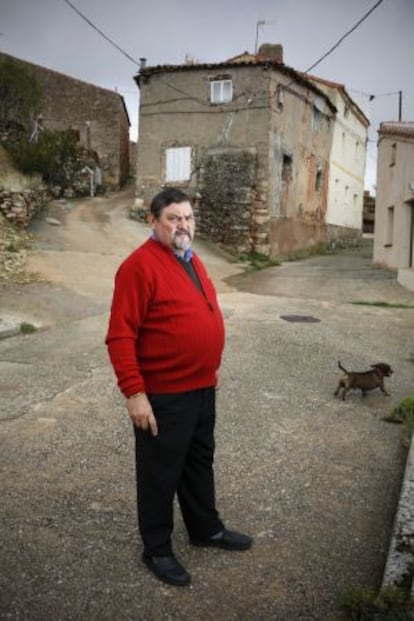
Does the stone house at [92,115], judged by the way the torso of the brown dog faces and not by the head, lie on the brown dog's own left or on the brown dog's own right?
on the brown dog's own left

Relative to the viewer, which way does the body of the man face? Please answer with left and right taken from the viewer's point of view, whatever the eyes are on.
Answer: facing the viewer and to the right of the viewer

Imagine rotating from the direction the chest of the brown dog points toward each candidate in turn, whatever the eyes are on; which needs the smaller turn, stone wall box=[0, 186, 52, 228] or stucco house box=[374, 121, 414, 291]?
the stucco house

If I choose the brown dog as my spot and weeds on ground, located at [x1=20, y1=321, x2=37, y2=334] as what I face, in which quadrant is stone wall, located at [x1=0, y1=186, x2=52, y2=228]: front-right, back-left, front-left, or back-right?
front-right

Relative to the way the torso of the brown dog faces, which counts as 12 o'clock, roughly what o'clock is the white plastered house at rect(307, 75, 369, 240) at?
The white plastered house is roughly at 9 o'clock from the brown dog.

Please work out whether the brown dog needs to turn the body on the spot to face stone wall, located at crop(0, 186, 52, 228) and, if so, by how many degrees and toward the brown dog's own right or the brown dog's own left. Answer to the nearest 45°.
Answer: approximately 135° to the brown dog's own left

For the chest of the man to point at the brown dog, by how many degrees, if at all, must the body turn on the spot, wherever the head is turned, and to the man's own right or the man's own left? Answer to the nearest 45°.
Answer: approximately 90° to the man's own left

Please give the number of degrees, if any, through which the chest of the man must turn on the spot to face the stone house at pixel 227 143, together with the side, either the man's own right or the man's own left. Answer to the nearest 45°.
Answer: approximately 135° to the man's own left

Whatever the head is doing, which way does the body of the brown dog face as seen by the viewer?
to the viewer's right

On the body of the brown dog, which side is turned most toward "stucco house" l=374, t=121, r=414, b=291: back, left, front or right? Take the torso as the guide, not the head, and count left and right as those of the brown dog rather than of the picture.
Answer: left

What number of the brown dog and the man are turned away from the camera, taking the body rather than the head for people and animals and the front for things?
0

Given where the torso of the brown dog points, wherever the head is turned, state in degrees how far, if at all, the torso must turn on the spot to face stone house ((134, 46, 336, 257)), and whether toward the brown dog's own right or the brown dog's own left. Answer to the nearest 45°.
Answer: approximately 90° to the brown dog's own left
